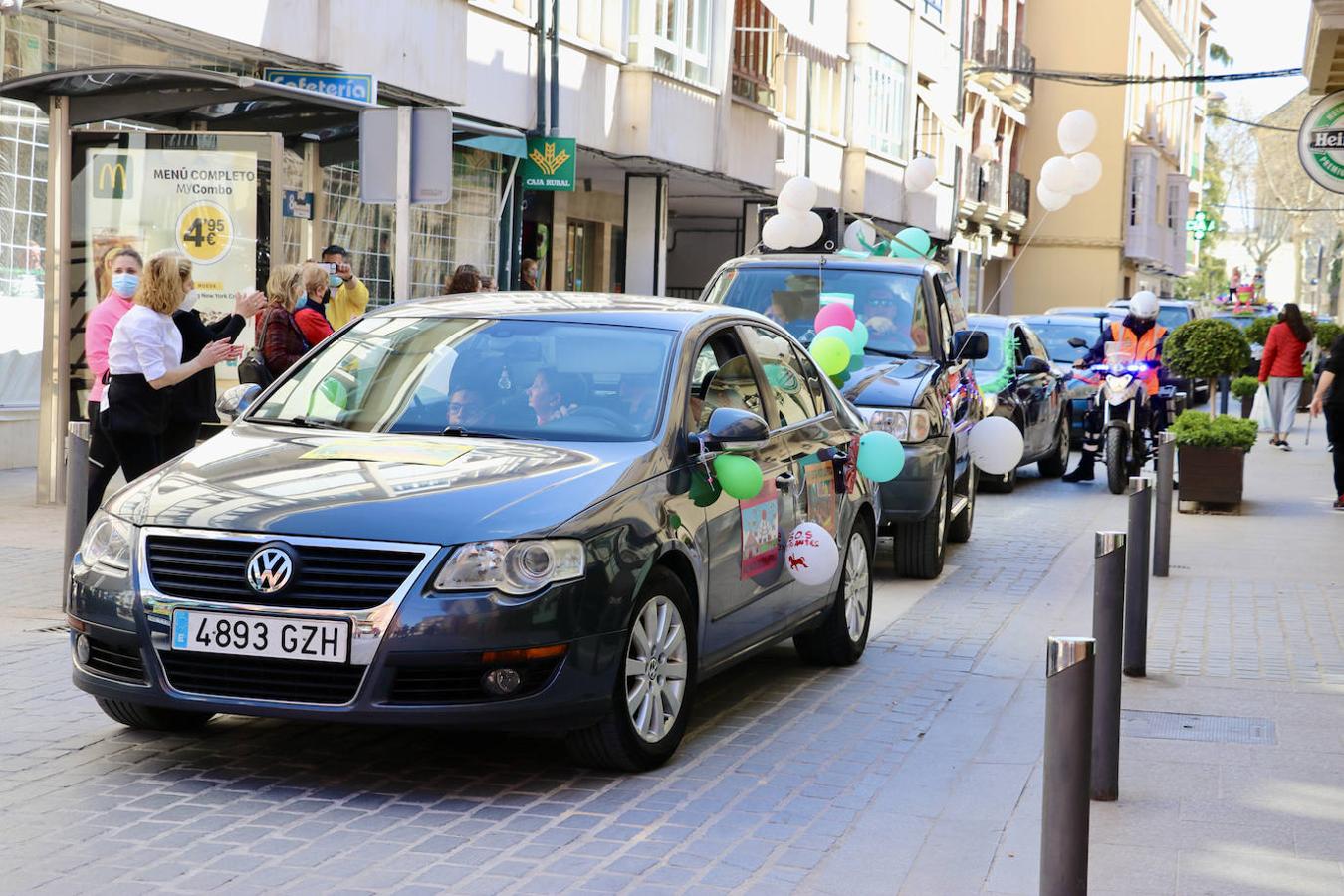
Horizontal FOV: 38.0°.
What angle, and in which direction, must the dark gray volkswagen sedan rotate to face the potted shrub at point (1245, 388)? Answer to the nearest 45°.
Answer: approximately 180°

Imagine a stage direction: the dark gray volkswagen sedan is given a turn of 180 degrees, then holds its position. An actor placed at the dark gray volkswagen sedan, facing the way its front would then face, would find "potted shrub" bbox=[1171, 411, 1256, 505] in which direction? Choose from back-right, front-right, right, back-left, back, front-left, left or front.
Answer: front

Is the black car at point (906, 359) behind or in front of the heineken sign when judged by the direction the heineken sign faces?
in front

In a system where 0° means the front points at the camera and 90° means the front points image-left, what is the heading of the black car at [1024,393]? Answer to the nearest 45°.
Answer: approximately 45°

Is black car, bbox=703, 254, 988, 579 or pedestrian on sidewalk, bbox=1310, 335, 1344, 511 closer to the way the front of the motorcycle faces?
the black car

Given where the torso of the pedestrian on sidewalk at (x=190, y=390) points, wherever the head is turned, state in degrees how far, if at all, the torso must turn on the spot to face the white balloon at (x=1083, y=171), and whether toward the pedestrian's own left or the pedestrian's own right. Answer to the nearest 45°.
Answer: approximately 45° to the pedestrian's own left

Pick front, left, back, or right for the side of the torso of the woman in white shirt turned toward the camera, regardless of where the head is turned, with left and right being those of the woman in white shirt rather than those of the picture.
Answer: right

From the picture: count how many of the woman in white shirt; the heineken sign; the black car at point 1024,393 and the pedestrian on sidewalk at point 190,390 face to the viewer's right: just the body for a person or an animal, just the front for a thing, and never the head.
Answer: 2

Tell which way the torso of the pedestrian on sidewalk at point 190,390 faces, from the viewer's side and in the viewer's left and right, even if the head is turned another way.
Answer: facing to the right of the viewer

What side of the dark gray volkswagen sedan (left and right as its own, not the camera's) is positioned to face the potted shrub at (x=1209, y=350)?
back
